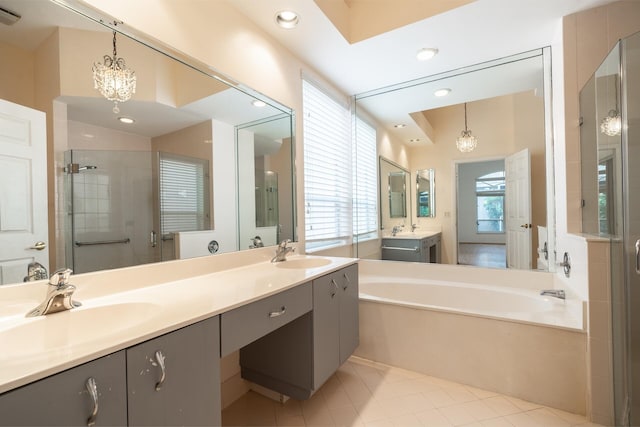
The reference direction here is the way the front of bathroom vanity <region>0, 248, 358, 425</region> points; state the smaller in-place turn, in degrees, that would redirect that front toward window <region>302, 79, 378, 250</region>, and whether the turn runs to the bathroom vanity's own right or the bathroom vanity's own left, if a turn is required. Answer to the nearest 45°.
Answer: approximately 90° to the bathroom vanity's own left

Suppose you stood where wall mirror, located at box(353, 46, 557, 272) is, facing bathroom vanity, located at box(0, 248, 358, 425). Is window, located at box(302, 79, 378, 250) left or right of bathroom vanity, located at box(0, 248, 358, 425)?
right

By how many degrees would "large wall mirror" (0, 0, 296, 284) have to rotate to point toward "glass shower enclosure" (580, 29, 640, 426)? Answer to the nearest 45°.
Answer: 0° — it already faces it

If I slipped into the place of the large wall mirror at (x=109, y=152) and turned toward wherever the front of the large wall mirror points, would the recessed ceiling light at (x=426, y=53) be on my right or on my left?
on my left

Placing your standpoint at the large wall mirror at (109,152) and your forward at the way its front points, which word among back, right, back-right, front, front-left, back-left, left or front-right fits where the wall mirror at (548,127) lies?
front-left

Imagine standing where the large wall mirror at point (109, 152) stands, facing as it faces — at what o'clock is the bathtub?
The bathtub is roughly at 11 o'clock from the large wall mirror.

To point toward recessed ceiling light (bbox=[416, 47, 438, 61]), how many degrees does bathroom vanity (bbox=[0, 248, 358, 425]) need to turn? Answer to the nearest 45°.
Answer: approximately 45° to its left

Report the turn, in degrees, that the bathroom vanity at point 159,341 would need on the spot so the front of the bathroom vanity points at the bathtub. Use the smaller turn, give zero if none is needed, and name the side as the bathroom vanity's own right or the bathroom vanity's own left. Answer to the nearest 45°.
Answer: approximately 45° to the bathroom vanity's own left

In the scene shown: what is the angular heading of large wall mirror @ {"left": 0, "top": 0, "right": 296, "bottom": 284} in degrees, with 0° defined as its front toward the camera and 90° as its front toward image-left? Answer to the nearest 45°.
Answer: approximately 315°

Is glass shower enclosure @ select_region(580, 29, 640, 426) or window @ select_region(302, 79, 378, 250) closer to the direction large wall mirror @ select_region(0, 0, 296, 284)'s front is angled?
the glass shower enclosure

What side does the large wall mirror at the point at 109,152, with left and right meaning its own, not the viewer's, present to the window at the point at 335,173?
left
